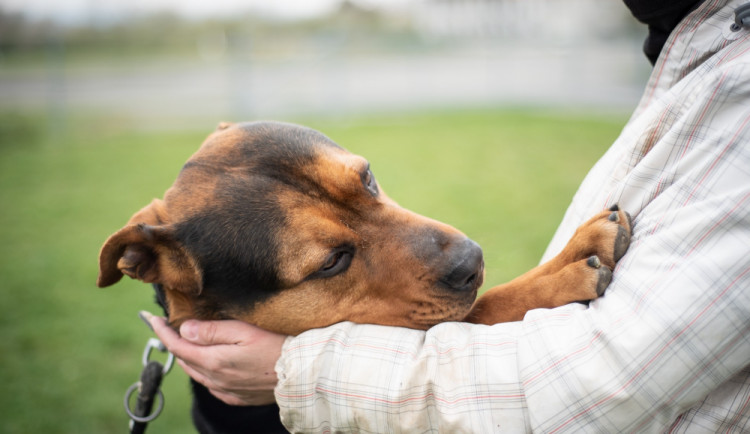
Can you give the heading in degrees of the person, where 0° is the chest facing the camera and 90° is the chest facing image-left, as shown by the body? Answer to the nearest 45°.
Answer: approximately 90°
